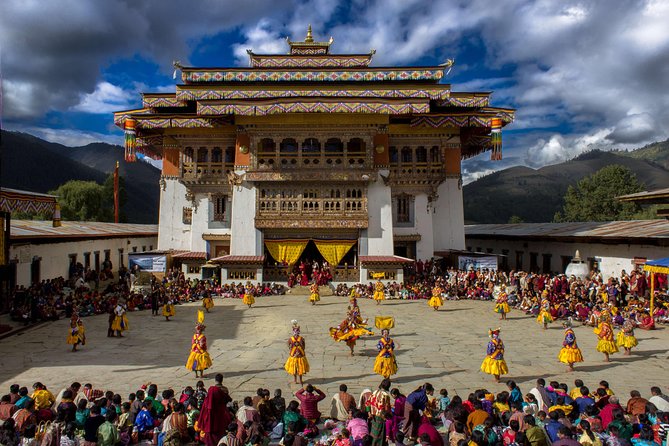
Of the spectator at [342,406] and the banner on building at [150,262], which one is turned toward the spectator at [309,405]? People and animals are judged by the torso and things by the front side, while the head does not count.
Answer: the banner on building

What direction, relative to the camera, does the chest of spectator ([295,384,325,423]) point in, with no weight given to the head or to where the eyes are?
away from the camera

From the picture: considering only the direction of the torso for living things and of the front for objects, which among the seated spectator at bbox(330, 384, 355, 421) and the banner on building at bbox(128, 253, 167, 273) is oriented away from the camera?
the seated spectator

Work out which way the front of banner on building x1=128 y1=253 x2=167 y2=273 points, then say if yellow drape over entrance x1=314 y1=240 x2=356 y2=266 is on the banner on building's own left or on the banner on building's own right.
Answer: on the banner on building's own left

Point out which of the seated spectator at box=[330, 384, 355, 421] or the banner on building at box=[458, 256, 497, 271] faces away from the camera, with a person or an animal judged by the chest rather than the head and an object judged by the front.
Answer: the seated spectator

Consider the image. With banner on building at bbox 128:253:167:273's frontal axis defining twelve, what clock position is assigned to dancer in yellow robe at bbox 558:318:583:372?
The dancer in yellow robe is roughly at 11 o'clock from the banner on building.

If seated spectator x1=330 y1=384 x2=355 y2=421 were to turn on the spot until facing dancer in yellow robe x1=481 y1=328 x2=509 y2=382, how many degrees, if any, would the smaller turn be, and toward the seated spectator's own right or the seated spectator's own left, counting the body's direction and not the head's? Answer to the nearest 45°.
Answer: approximately 45° to the seated spectator's own right

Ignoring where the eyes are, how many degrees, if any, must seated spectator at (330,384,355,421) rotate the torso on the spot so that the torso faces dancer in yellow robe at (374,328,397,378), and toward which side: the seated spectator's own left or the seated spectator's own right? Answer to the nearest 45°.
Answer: approximately 45° to the seated spectator's own right

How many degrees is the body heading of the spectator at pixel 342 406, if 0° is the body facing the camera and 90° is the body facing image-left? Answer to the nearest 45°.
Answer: approximately 180°

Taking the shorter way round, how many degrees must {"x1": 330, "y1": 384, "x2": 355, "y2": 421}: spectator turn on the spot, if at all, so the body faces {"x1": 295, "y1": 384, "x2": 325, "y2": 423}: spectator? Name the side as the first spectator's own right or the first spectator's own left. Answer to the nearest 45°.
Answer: approximately 90° to the first spectator's own left

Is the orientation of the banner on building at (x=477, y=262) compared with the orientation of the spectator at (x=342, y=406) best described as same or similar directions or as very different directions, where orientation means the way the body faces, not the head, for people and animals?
very different directions
